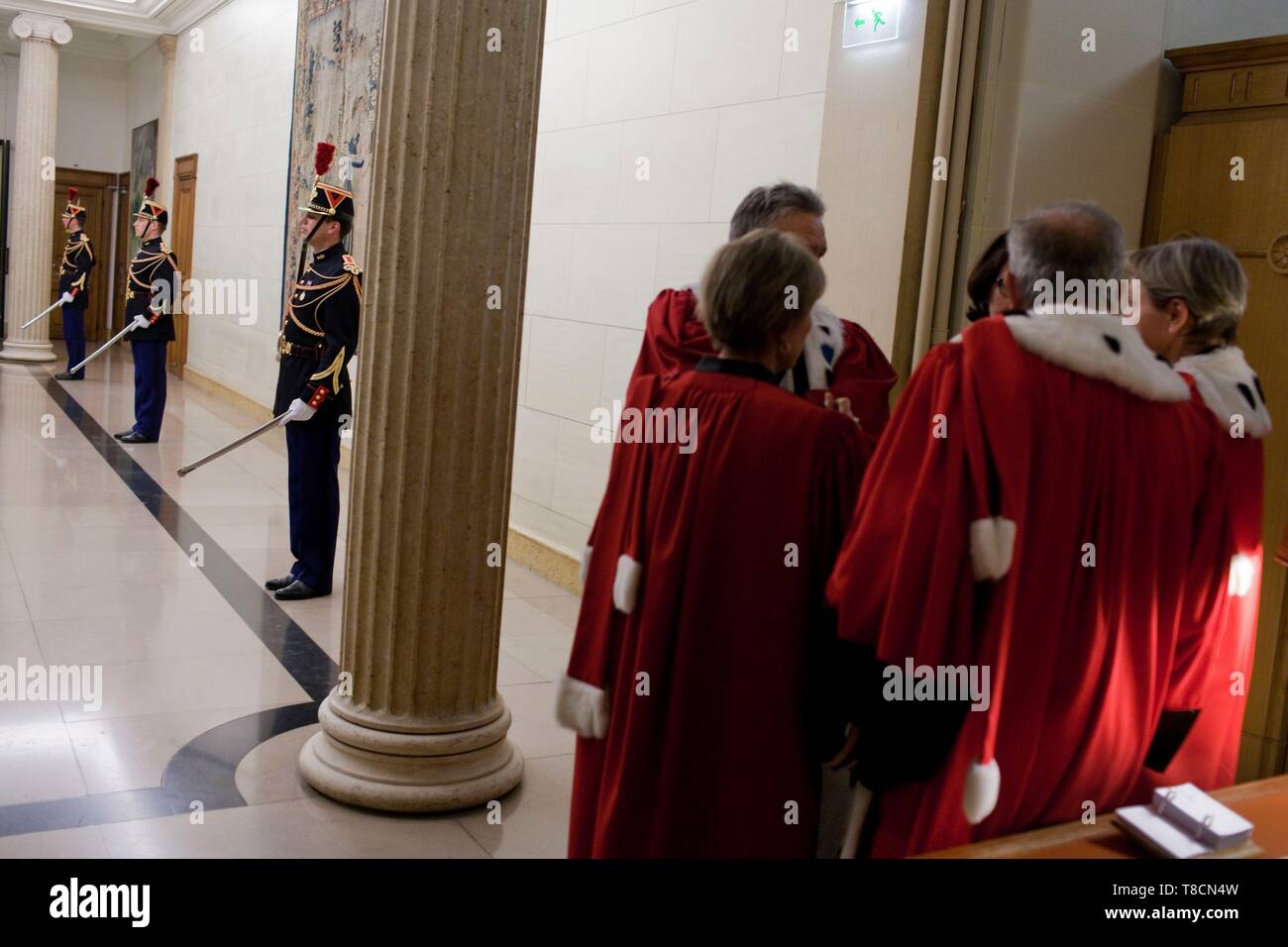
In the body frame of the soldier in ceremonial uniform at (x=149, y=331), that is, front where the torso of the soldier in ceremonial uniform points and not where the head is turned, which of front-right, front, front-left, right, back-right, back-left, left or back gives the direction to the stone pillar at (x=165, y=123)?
right

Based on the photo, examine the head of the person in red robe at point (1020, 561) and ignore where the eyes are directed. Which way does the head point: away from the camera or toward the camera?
away from the camera

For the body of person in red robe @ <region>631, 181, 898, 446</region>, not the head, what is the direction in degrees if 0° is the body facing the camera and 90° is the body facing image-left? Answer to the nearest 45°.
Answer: approximately 315°

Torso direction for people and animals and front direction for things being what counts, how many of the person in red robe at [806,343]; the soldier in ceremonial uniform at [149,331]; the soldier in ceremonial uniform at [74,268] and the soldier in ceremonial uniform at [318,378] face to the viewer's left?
3

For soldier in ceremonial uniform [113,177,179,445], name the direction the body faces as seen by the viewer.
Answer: to the viewer's left

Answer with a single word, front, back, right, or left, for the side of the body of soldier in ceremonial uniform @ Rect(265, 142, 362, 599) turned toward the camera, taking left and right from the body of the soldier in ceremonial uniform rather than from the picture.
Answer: left

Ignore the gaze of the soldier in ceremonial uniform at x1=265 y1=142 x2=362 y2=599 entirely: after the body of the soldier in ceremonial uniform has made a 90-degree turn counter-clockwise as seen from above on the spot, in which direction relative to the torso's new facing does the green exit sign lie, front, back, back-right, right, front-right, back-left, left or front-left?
front-left

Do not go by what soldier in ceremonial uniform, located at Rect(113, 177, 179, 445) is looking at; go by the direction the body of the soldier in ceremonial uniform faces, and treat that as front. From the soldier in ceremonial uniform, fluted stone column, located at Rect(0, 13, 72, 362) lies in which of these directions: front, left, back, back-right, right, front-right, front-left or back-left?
right

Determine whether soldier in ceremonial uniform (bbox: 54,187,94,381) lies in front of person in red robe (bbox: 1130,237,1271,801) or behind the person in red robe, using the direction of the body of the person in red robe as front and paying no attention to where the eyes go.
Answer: in front

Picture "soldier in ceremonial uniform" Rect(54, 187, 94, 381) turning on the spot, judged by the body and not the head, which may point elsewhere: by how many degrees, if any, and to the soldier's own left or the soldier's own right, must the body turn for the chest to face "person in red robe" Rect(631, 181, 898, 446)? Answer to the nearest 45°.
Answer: approximately 90° to the soldier's own left
